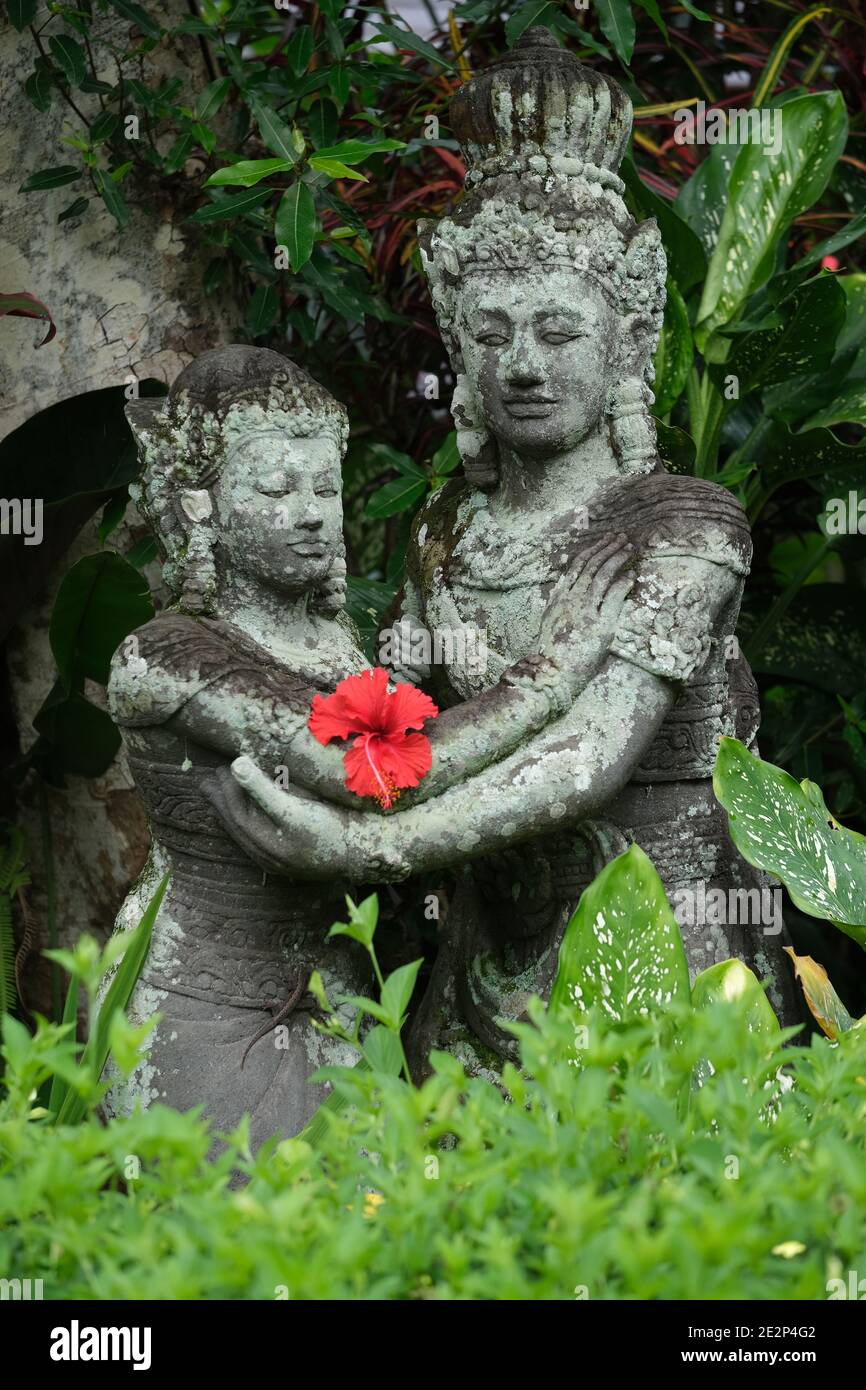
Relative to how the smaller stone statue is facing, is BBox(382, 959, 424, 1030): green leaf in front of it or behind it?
in front

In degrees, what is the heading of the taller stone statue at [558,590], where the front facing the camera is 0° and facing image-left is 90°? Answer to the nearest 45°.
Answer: approximately 45°

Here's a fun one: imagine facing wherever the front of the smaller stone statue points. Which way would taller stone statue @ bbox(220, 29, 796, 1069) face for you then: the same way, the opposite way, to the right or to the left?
to the right

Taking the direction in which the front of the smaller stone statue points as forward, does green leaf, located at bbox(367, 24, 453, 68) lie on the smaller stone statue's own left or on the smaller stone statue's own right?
on the smaller stone statue's own left

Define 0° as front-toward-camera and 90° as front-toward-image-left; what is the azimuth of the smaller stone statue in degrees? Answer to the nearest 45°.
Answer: approximately 315°
